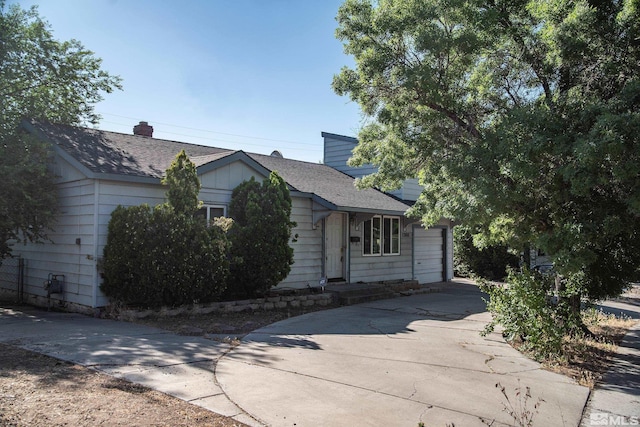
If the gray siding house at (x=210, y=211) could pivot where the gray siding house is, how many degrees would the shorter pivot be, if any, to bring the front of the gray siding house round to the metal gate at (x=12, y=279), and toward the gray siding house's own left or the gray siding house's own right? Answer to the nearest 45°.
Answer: approximately 135° to the gray siding house's own right

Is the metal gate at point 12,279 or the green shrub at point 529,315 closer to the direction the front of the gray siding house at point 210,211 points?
the green shrub

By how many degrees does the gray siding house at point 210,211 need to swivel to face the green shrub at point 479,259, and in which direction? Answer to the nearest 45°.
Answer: approximately 90° to its left

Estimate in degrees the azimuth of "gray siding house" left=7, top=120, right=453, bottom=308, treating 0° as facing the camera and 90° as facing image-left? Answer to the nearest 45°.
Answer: approximately 315°

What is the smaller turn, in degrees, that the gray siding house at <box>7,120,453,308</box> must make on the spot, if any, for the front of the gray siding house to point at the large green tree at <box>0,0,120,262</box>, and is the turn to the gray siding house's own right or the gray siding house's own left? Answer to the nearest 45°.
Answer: approximately 135° to the gray siding house's own right
